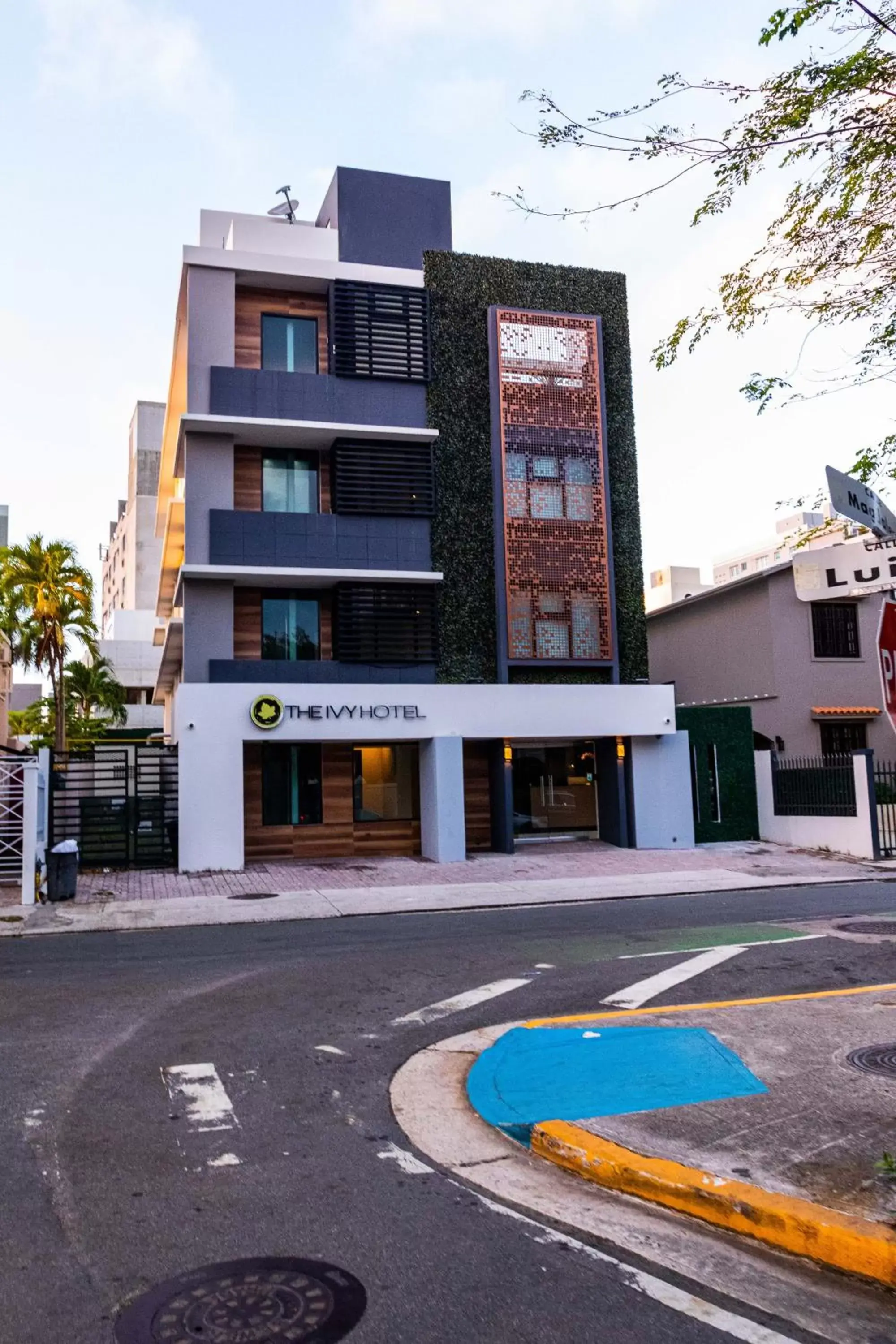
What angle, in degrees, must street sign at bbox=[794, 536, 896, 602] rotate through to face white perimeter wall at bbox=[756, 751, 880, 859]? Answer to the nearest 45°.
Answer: approximately 180°

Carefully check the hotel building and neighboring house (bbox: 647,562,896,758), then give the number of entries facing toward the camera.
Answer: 2

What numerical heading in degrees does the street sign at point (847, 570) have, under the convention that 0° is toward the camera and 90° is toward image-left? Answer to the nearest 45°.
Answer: approximately 0°

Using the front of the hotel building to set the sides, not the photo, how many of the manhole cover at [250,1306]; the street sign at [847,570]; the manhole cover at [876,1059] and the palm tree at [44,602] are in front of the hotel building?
3

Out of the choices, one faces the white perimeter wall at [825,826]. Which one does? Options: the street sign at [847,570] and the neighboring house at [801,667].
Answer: the neighboring house

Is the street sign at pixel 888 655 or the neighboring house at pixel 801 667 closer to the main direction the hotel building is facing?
the street sign
